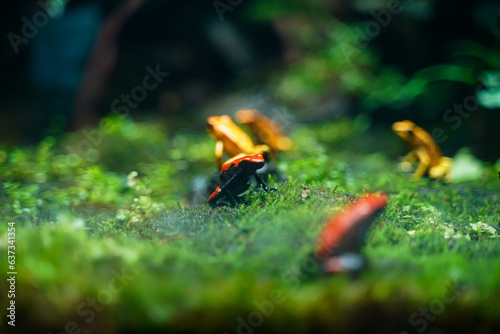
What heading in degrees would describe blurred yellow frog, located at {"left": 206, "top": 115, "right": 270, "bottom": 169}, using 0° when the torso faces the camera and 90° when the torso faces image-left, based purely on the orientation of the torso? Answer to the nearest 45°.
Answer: approximately 45°

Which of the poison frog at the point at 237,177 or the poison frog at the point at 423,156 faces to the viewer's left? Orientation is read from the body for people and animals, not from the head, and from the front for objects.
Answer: the poison frog at the point at 423,156

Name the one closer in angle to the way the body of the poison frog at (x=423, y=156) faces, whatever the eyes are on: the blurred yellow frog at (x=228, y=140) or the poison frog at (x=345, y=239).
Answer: the blurred yellow frog

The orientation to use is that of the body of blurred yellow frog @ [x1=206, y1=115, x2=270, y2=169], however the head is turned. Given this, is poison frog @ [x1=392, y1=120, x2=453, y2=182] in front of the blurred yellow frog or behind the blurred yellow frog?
behind

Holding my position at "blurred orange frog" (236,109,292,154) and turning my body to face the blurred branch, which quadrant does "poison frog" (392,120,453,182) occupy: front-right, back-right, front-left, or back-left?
back-right

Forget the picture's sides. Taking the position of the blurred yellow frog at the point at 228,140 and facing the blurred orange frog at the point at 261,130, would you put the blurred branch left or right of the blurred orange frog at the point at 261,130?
left

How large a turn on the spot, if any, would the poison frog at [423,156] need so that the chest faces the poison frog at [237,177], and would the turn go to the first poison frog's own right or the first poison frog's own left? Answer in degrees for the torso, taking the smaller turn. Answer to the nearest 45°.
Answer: approximately 45° to the first poison frog's own left

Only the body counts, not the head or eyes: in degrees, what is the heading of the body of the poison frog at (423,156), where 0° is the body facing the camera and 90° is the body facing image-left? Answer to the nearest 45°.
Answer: approximately 90°
